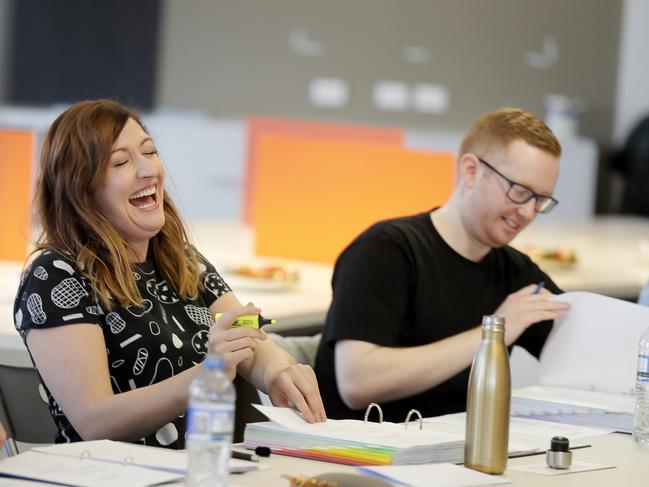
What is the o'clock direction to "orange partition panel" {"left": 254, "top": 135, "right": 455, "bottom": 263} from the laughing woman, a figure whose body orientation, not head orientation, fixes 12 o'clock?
The orange partition panel is roughly at 8 o'clock from the laughing woman.

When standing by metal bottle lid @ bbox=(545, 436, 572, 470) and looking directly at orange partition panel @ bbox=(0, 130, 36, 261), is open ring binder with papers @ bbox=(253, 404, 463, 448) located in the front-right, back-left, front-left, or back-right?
front-left

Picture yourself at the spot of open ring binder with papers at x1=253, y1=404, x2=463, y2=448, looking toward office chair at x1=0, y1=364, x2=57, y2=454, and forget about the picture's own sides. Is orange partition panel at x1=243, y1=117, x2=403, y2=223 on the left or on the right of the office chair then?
right

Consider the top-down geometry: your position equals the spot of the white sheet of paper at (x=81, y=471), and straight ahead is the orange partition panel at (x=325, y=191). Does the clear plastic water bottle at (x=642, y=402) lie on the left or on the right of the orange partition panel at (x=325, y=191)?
right

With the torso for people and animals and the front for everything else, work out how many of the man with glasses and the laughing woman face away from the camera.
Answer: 0

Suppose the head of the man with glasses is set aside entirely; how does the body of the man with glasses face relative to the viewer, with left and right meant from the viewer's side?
facing the viewer and to the right of the viewer

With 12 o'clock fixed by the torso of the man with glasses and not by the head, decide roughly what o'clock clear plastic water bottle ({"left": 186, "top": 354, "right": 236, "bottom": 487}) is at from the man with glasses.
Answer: The clear plastic water bottle is roughly at 2 o'clock from the man with glasses.

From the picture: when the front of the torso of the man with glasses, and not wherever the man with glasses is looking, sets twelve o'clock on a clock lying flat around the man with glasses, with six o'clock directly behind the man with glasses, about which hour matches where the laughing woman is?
The laughing woman is roughly at 3 o'clock from the man with glasses.

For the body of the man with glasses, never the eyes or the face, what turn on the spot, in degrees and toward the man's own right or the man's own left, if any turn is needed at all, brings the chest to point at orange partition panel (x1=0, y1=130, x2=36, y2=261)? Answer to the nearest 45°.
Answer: approximately 180°

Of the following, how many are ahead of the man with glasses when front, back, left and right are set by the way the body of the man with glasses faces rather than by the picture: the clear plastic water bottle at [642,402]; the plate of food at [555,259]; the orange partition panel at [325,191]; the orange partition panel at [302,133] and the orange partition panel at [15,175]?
1

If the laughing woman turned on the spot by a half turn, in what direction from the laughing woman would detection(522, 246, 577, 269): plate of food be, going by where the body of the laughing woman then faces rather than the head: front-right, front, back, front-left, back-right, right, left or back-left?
right

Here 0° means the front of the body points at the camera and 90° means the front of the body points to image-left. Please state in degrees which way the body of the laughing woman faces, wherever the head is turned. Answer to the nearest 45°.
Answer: approximately 315°

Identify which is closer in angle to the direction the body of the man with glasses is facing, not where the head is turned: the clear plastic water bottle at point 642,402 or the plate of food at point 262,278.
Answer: the clear plastic water bottle

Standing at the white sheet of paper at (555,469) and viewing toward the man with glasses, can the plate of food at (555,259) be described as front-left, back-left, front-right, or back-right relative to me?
front-right
